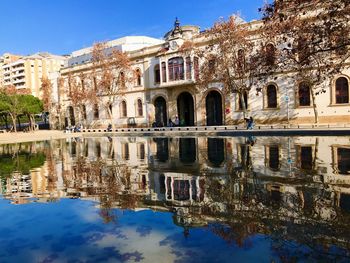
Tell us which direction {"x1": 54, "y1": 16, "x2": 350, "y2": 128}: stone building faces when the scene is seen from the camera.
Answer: facing the viewer and to the left of the viewer
